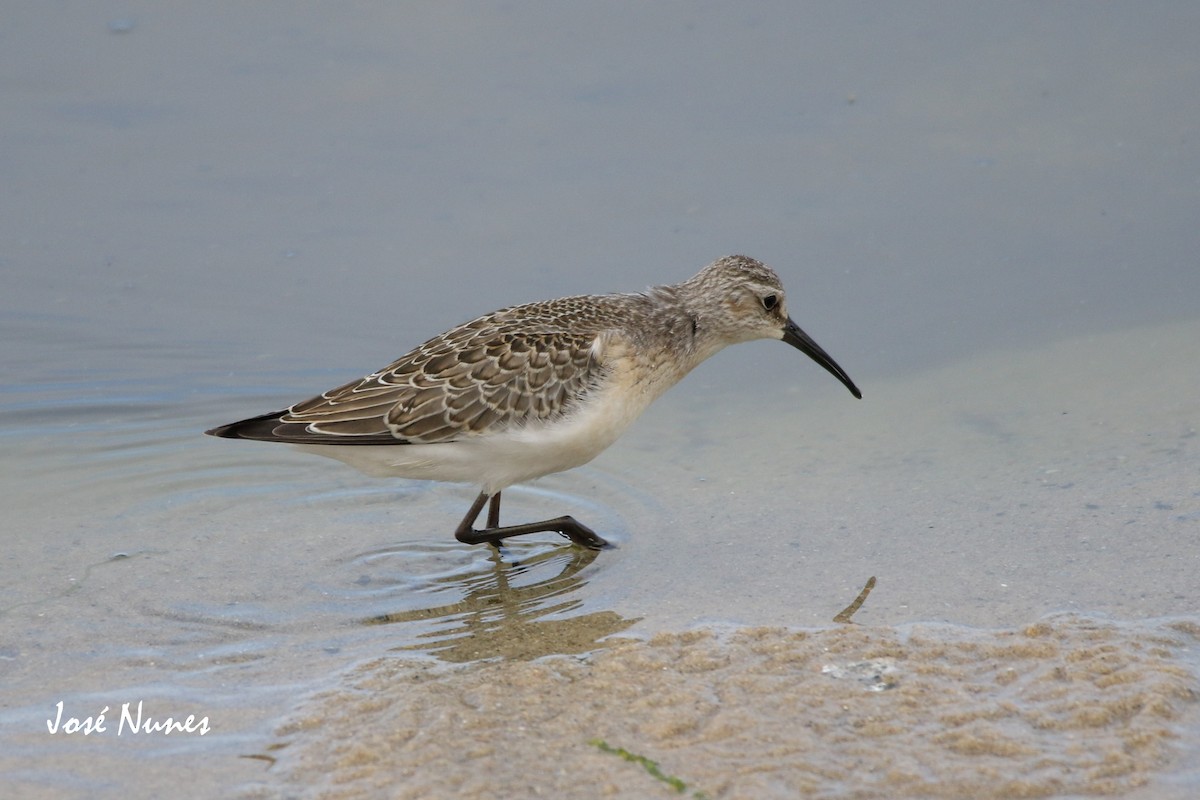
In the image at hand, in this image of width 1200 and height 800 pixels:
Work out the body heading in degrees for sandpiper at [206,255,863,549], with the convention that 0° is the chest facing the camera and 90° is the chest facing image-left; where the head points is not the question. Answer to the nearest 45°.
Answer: approximately 270°
